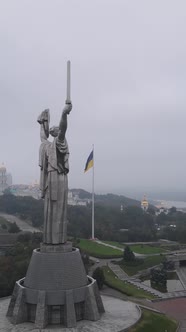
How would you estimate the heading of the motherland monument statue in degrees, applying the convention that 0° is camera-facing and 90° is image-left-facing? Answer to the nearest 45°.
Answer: approximately 225°

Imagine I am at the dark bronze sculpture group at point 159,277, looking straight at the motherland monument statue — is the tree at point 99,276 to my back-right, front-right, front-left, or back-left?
front-right

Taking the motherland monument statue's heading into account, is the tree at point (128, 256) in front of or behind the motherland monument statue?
in front

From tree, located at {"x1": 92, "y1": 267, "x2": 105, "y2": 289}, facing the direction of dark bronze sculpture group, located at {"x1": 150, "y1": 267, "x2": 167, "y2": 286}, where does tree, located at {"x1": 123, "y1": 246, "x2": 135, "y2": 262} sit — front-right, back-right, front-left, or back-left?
front-left

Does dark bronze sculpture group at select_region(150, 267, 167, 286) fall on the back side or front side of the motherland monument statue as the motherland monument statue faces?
on the front side

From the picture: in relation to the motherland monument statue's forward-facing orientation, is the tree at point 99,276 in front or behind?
in front
